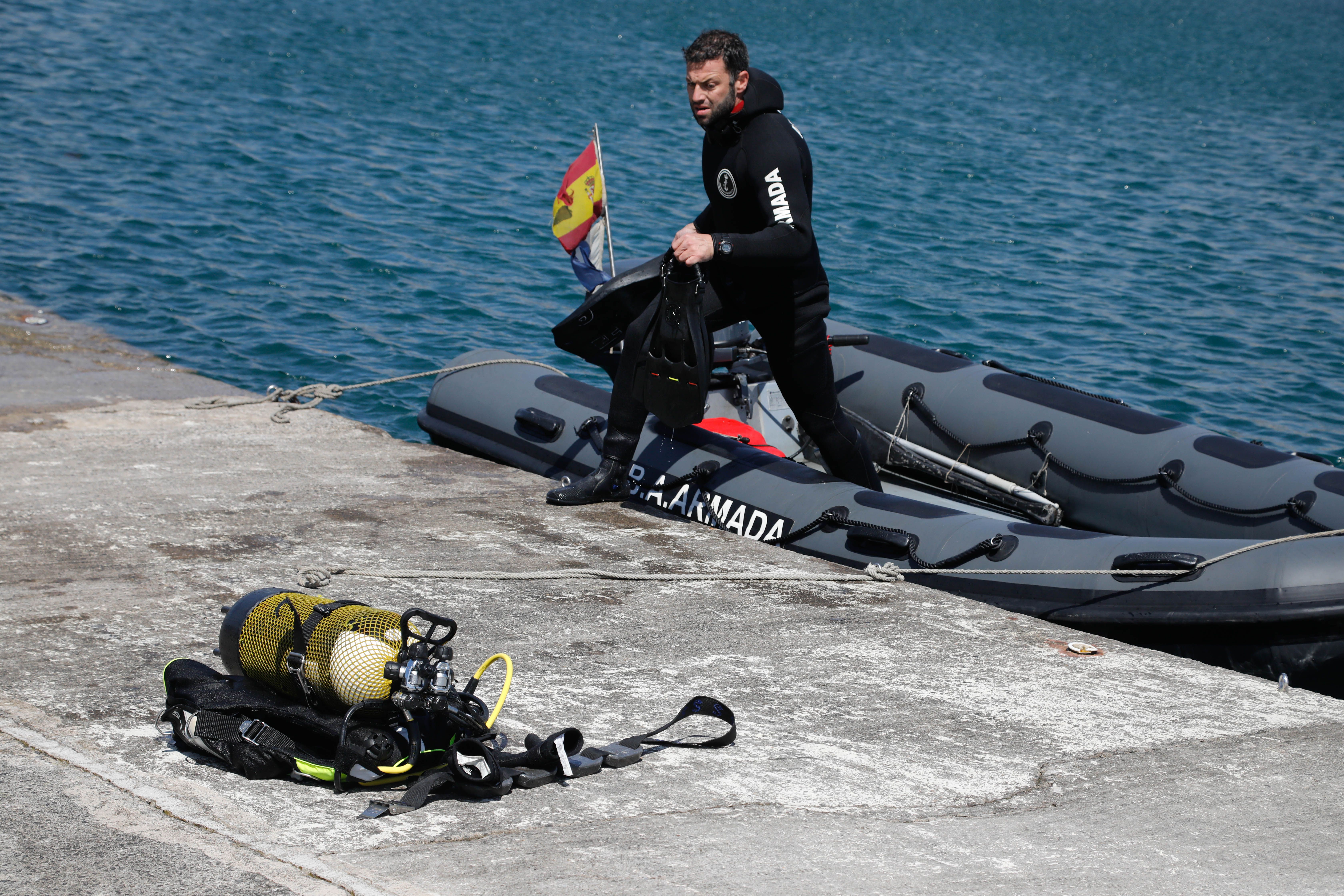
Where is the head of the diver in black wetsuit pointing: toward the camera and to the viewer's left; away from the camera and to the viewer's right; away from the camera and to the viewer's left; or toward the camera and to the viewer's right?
toward the camera and to the viewer's left

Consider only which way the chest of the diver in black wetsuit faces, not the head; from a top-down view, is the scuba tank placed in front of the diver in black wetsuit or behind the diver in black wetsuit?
in front

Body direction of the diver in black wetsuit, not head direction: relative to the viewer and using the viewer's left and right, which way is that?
facing the viewer and to the left of the viewer

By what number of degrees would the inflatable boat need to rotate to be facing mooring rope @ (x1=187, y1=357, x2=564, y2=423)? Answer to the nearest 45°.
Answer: approximately 135° to its right

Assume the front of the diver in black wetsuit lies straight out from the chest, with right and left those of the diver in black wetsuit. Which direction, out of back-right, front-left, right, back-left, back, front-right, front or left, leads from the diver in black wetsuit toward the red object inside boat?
back-right

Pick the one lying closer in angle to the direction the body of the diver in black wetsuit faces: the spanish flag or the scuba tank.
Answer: the scuba tank

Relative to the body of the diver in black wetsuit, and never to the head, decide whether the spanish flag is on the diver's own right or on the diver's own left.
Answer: on the diver's own right

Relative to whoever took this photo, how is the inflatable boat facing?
facing the viewer and to the right of the viewer
